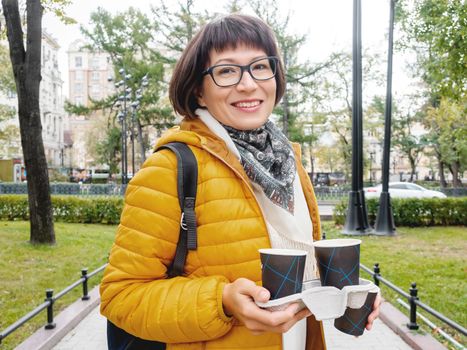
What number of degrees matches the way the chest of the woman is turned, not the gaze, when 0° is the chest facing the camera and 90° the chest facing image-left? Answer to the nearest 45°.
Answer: approximately 315°

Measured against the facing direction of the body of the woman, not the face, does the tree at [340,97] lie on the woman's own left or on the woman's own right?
on the woman's own left

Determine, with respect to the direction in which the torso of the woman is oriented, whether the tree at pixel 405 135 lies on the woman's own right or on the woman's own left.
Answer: on the woman's own left

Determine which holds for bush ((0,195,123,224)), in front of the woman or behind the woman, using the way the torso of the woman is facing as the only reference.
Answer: behind

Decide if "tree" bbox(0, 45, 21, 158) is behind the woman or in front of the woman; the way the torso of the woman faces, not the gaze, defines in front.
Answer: behind

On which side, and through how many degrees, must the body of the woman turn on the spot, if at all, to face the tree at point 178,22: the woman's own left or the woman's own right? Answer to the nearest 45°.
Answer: approximately 135° to the woman's own left

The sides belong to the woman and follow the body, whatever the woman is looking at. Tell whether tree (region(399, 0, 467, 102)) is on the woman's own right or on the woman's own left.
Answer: on the woman's own left

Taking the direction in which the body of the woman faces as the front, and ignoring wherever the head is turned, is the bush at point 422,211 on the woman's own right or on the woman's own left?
on the woman's own left
